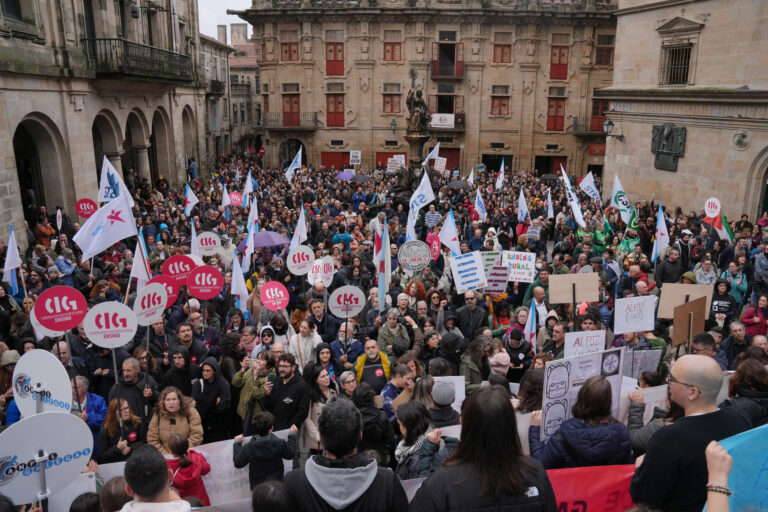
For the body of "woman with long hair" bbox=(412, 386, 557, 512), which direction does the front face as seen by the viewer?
away from the camera

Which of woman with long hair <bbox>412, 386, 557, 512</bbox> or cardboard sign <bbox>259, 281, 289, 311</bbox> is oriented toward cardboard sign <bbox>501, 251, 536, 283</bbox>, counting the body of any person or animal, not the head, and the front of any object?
the woman with long hair

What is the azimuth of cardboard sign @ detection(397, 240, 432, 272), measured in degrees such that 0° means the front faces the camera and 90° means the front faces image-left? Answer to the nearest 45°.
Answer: approximately 0°

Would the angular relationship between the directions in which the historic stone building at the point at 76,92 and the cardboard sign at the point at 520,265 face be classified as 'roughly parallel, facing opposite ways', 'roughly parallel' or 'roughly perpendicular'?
roughly perpendicular

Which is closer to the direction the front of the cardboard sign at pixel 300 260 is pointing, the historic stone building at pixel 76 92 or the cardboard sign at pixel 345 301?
the cardboard sign

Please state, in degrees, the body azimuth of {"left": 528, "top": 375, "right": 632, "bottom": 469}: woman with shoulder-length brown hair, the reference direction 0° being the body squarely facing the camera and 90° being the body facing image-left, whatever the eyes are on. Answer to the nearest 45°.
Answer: approximately 180°
